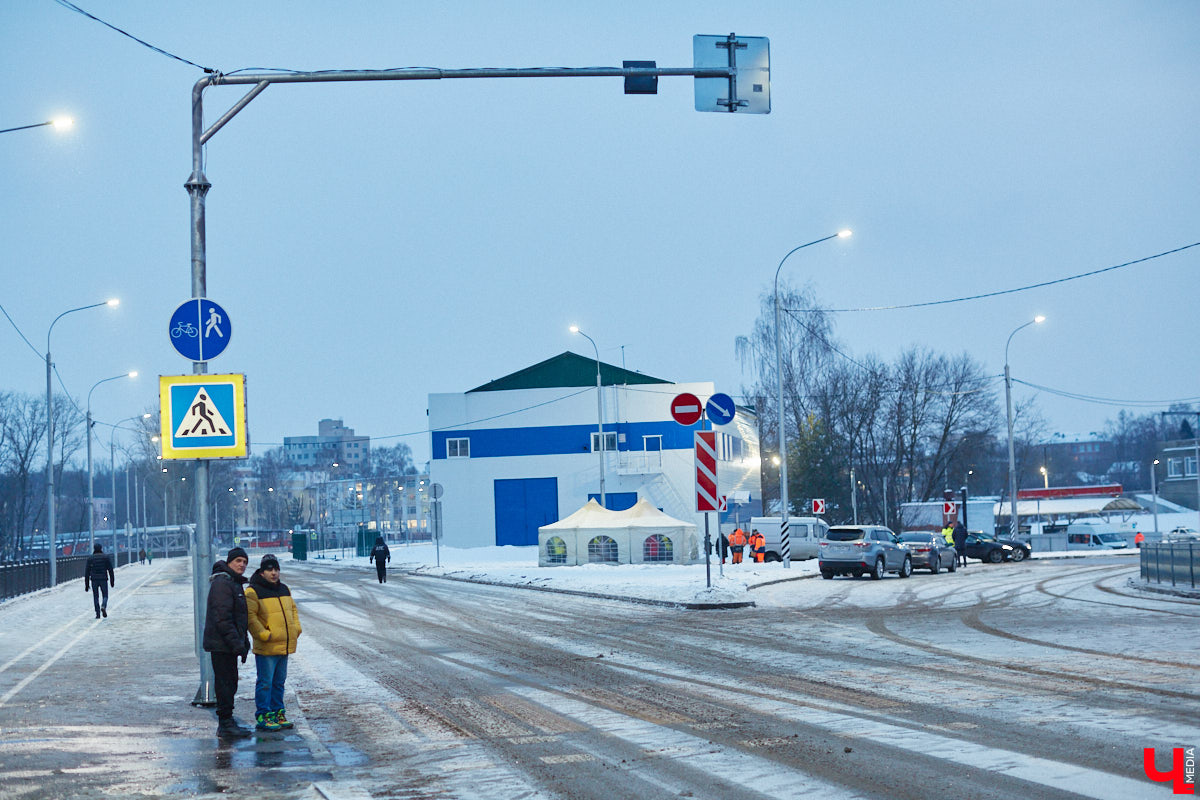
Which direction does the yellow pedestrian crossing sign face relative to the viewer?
toward the camera

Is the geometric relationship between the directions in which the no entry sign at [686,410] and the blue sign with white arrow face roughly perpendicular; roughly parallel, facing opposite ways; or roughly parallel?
roughly parallel

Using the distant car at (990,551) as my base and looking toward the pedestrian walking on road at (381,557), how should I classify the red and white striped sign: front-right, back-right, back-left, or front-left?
front-left

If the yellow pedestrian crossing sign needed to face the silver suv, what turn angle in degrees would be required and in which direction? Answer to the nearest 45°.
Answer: approximately 135° to its left

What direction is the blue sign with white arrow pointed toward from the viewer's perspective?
toward the camera

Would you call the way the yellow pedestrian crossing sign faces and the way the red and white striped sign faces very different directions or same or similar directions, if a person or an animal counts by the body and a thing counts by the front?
same or similar directions

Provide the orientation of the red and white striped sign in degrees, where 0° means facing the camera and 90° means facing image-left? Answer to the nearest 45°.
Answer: approximately 0°

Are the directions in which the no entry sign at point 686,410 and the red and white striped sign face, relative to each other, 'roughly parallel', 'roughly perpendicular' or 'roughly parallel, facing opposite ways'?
roughly parallel

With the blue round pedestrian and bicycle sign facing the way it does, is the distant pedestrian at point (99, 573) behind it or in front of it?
behind

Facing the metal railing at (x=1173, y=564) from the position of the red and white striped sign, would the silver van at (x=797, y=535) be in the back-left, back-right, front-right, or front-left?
front-left
